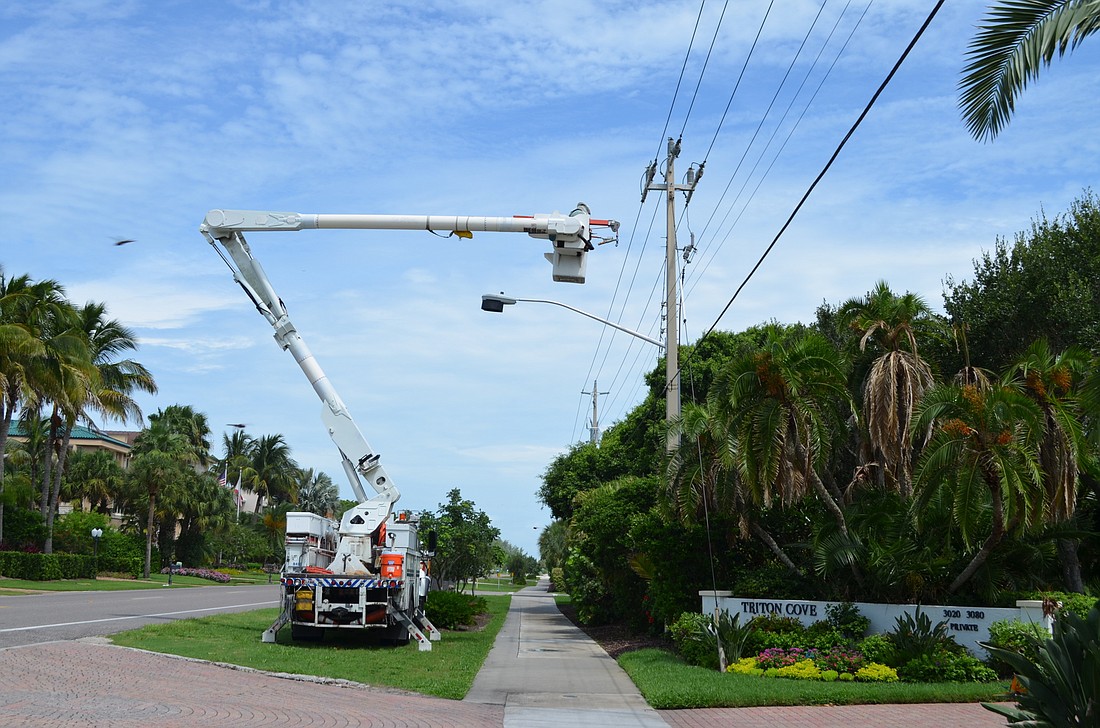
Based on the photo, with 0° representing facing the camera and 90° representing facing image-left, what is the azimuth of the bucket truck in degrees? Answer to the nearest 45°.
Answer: approximately 180°

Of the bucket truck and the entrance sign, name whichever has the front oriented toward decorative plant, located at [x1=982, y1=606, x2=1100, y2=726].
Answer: the entrance sign

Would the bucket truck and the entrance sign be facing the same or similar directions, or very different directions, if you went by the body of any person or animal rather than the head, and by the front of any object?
very different directions

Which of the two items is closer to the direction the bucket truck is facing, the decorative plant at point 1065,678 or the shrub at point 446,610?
the shrub

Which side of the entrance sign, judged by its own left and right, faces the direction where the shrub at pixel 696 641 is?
right

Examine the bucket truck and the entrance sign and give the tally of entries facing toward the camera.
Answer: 1

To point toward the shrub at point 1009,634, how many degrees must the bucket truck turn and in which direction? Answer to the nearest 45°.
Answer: approximately 135° to its right

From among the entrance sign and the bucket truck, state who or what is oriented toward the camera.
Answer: the entrance sign

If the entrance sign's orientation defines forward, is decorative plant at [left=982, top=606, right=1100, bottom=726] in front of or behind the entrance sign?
in front

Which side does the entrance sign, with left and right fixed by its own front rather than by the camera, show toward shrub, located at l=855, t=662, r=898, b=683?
front

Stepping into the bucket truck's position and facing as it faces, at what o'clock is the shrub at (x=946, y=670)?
The shrub is roughly at 4 o'clock from the bucket truck.

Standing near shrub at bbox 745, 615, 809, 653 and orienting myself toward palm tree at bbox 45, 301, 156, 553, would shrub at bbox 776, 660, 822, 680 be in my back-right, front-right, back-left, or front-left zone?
back-left

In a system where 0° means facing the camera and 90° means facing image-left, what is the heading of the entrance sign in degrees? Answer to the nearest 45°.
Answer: approximately 0°

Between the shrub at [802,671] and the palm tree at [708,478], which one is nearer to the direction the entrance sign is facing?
the shrub

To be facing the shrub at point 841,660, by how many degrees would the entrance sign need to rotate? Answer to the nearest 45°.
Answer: approximately 45° to its right
